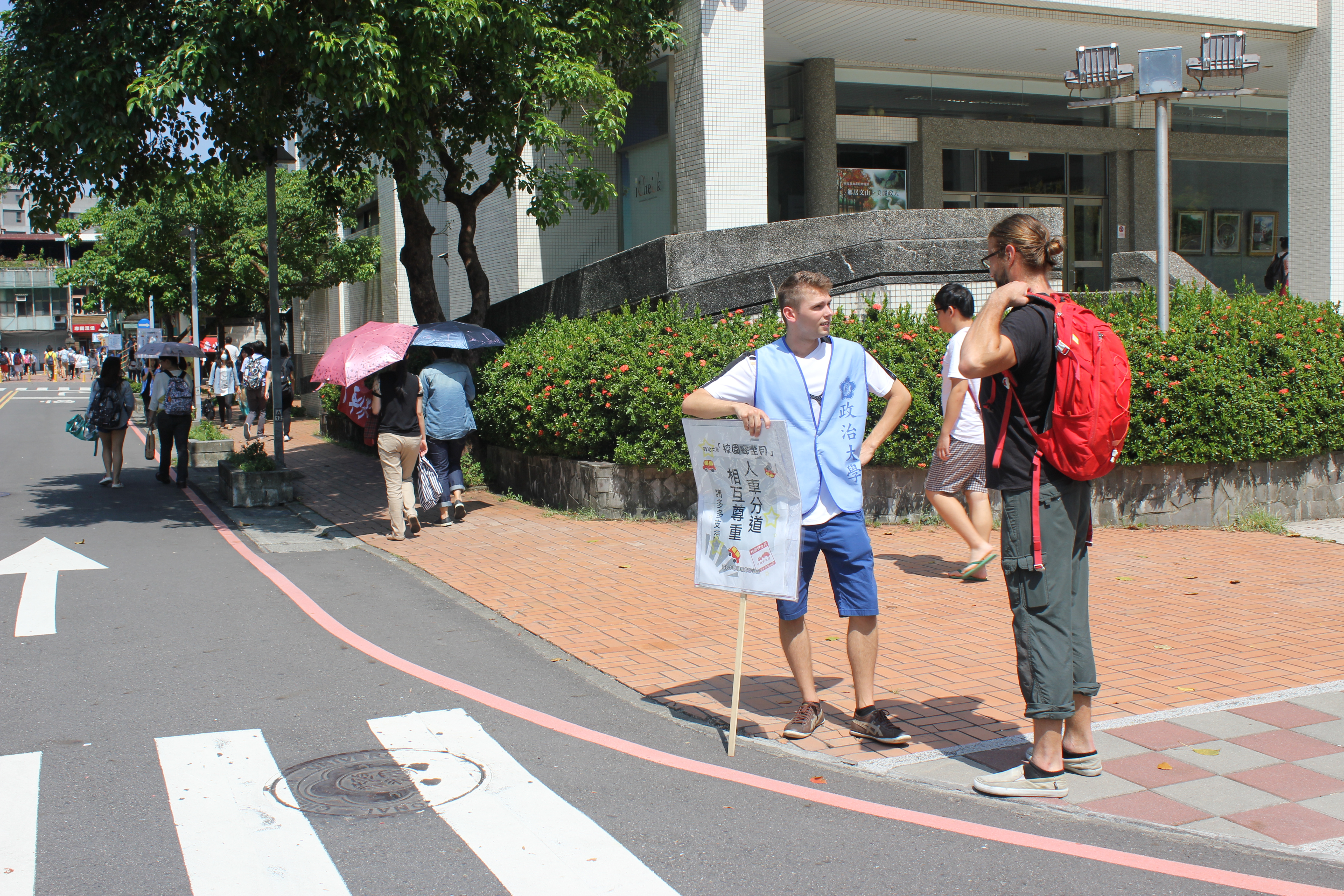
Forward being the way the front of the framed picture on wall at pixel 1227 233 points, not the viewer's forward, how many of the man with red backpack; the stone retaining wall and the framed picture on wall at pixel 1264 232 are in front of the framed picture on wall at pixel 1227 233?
2

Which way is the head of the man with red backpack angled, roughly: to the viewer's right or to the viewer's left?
to the viewer's left

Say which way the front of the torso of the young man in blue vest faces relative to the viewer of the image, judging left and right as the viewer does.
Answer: facing the viewer

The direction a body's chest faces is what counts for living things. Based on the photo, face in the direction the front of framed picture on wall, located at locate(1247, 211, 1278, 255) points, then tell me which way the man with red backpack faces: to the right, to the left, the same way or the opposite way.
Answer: to the right

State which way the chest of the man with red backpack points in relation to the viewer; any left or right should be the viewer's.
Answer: facing to the left of the viewer

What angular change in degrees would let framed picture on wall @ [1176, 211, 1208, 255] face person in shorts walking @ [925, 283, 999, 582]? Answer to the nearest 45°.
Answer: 0° — it already faces them

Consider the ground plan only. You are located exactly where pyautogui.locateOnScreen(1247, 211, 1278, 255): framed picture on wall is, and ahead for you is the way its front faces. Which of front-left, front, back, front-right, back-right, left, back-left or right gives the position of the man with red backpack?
front

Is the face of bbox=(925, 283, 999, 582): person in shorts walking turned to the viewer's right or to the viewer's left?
to the viewer's left

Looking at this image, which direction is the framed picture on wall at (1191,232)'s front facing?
toward the camera

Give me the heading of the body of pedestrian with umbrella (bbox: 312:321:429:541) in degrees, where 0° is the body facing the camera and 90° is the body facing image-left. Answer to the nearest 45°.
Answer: approximately 180°

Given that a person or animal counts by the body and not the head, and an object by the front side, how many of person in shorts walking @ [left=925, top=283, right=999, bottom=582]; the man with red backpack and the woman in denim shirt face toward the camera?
0

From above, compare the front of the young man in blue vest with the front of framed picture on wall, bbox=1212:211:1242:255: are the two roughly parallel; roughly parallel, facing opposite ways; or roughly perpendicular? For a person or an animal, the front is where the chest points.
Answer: roughly parallel

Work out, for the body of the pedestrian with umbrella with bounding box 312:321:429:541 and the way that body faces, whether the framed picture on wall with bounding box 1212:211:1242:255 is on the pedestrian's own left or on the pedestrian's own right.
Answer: on the pedestrian's own right

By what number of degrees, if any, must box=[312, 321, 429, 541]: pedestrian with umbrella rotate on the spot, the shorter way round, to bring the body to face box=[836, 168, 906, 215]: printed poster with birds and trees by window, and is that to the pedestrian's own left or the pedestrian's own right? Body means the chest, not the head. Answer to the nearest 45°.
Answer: approximately 45° to the pedestrian's own right
